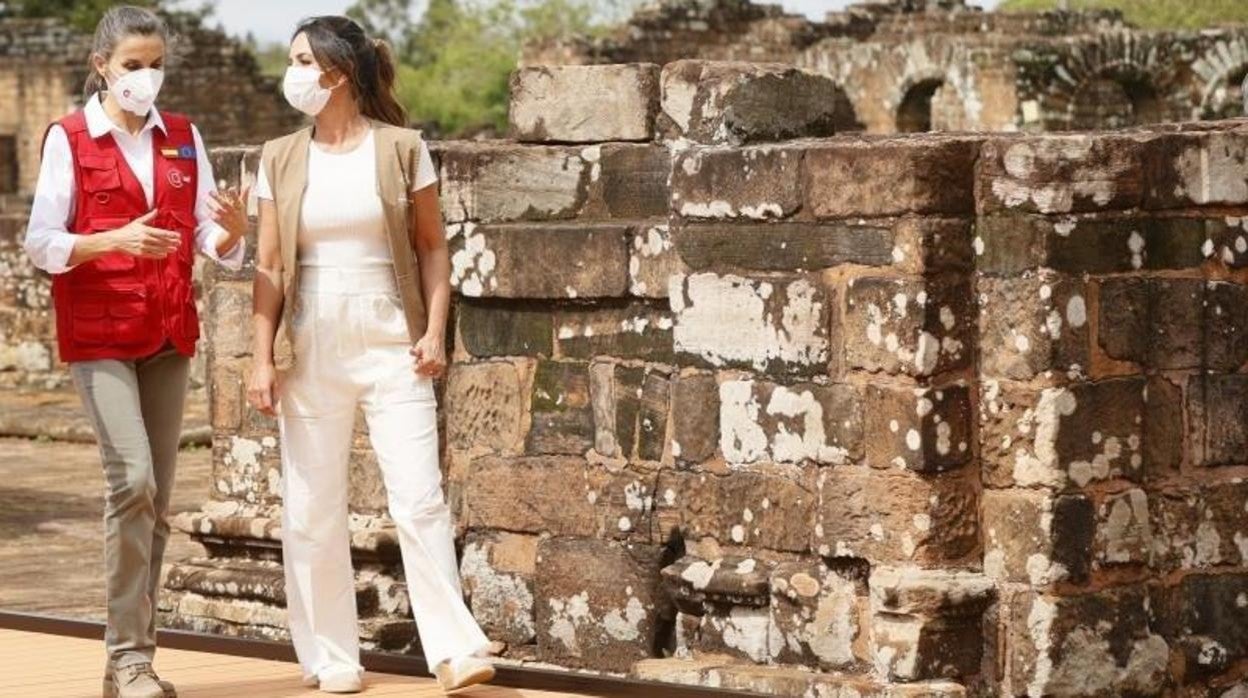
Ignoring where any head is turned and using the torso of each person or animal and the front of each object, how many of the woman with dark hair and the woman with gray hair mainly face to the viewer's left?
0

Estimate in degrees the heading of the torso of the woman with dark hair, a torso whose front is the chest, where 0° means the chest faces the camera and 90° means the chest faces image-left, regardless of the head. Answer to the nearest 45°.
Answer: approximately 0°

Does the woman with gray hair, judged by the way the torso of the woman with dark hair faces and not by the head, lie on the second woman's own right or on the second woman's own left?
on the second woman's own right

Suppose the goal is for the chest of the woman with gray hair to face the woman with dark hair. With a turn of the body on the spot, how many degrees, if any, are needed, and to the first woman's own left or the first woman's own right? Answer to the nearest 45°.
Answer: approximately 45° to the first woman's own left

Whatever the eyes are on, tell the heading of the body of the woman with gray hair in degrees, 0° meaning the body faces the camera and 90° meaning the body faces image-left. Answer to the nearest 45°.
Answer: approximately 315°
